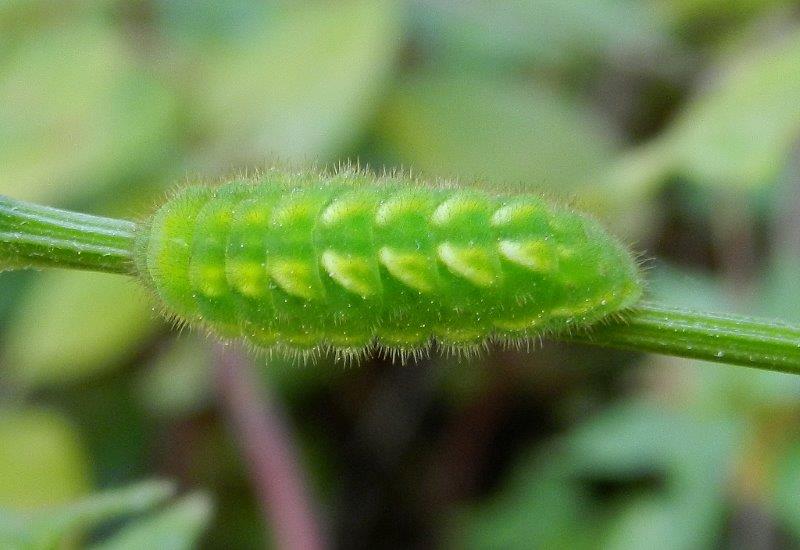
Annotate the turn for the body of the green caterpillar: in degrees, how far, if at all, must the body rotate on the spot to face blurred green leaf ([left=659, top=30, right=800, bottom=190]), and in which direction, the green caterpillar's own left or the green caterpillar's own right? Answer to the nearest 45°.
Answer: approximately 135° to the green caterpillar's own right

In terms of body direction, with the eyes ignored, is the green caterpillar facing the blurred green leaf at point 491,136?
no

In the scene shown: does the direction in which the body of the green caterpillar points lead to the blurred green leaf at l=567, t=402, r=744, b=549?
no

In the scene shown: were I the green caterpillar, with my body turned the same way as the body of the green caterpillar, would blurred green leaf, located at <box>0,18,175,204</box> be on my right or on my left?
on my right

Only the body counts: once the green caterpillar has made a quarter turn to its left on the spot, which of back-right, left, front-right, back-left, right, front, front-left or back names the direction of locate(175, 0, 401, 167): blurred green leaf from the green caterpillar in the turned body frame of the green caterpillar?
back

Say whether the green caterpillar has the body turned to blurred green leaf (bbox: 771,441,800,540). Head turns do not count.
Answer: no

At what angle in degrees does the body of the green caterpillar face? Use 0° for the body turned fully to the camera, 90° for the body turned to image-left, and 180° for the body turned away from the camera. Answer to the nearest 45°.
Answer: approximately 90°

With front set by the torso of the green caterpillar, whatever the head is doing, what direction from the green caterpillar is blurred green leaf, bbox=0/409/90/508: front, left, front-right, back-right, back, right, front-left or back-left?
front-right

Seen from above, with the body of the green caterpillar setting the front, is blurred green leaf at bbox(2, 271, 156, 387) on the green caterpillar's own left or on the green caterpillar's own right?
on the green caterpillar's own right
